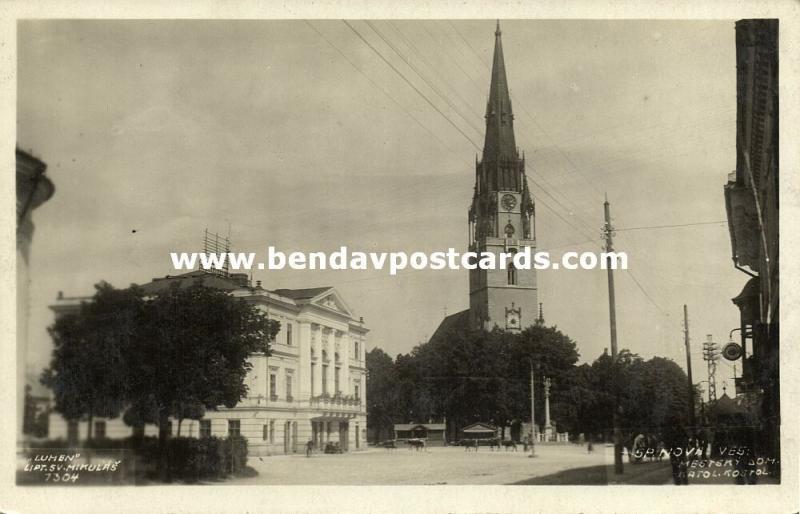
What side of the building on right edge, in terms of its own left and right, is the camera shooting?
left

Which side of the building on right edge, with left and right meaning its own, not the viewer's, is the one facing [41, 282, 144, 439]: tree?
front

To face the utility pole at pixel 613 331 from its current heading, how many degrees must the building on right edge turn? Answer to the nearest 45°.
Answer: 0° — it already faces it

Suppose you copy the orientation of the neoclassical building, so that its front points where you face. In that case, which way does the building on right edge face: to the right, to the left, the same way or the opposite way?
the opposite way

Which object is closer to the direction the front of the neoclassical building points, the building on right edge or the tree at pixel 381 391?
the building on right edge

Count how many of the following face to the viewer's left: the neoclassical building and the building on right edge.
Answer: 1

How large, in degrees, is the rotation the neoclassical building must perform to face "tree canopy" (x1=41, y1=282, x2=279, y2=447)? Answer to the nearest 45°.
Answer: approximately 90° to its right

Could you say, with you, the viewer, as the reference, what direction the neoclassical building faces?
facing the viewer and to the right of the viewer

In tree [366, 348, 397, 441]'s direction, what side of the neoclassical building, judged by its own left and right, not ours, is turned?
left

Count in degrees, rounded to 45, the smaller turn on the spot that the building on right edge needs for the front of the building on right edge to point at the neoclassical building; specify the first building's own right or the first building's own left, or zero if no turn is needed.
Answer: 0° — it already faces it

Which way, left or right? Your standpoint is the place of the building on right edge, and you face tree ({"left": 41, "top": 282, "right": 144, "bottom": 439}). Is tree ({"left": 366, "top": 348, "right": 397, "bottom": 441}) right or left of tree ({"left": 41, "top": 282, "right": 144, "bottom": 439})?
right

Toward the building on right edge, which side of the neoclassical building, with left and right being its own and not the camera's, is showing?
front
